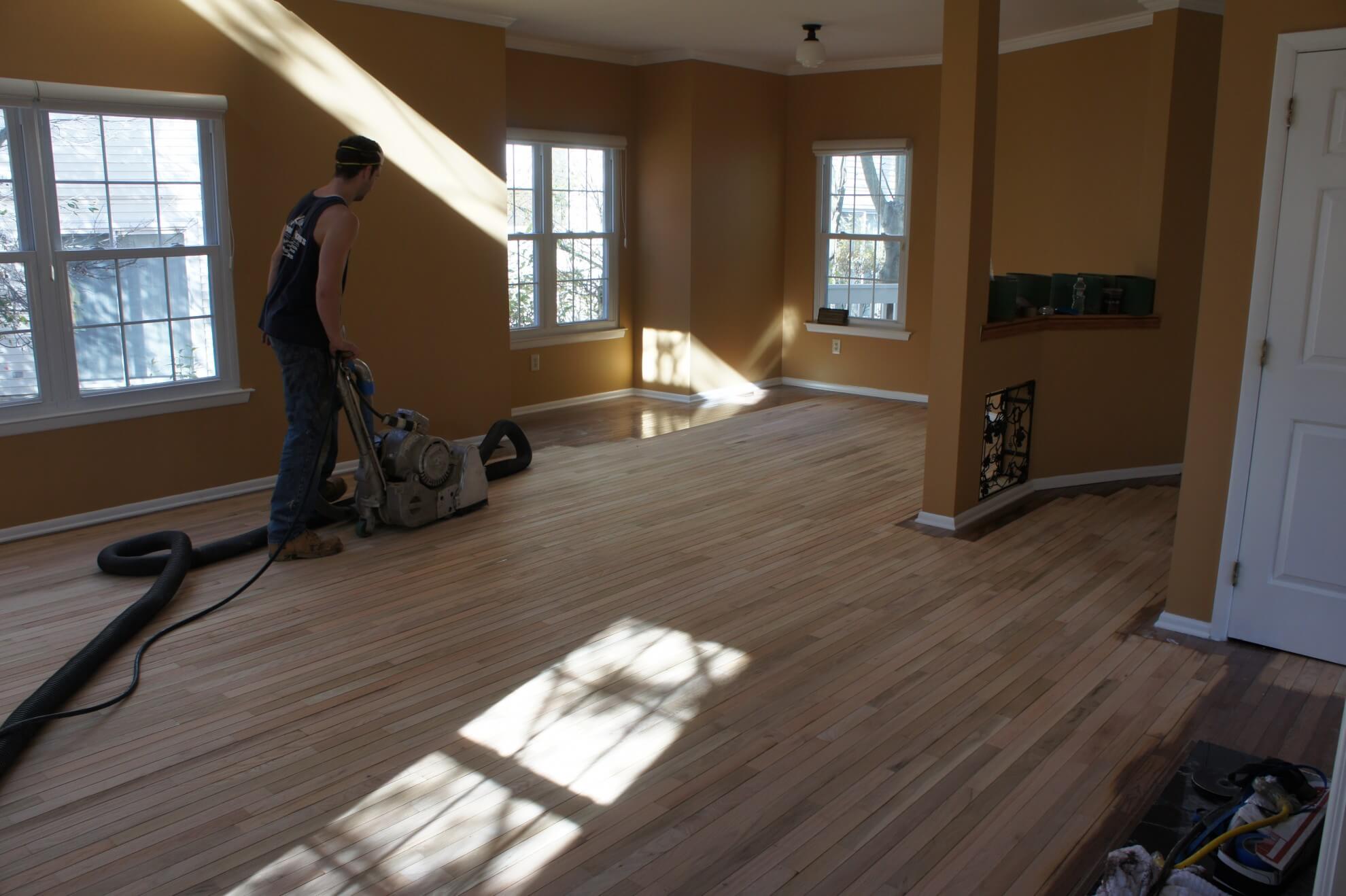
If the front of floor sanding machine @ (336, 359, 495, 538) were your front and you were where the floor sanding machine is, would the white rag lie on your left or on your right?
on your right

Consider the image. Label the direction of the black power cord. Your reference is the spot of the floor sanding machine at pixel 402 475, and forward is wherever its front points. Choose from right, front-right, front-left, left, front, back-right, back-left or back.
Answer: back

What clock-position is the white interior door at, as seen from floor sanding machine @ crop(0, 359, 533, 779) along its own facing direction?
The white interior door is roughly at 3 o'clock from the floor sanding machine.

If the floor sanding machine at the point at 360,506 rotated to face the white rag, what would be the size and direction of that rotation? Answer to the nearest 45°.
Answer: approximately 135° to its right

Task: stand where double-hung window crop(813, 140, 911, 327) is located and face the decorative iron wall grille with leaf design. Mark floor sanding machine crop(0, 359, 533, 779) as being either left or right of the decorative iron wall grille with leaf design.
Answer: right

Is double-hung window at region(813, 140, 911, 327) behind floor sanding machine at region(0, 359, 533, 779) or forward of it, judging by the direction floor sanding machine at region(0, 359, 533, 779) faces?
forward

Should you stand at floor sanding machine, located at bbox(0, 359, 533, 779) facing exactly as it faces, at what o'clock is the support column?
The support column is roughly at 2 o'clock from the floor sanding machine.

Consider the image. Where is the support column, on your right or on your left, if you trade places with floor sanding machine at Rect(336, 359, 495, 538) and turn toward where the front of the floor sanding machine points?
on your right

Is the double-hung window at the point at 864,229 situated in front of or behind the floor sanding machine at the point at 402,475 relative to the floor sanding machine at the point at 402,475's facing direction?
in front

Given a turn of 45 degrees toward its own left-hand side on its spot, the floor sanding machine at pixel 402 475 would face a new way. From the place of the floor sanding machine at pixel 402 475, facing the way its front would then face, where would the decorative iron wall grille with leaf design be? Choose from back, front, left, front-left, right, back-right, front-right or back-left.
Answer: right

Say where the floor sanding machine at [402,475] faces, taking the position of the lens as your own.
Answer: facing away from the viewer and to the right of the viewer

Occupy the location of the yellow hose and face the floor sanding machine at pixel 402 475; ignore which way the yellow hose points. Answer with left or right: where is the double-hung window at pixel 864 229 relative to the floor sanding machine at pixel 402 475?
right
